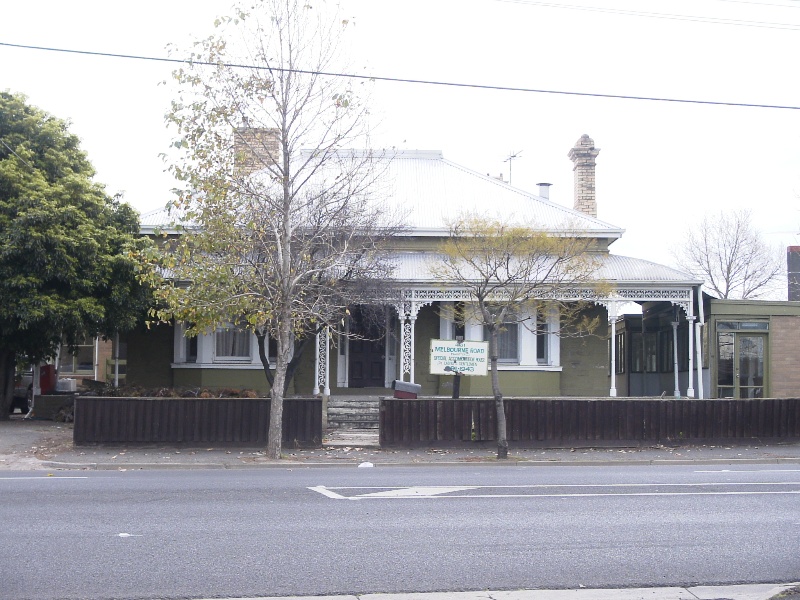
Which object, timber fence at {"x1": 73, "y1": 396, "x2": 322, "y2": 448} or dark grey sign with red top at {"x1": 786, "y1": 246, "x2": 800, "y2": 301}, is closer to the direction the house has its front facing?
the timber fence

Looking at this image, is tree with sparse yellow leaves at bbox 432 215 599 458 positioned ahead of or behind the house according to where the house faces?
ahead

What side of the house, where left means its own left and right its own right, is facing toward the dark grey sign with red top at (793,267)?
left

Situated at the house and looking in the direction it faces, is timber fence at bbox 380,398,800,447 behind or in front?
in front

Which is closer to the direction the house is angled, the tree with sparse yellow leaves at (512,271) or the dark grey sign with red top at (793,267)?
the tree with sparse yellow leaves

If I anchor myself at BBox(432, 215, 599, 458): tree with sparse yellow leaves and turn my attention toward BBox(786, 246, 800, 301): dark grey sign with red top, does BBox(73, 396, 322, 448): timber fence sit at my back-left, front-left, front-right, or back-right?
back-left

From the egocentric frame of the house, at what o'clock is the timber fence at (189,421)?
The timber fence is roughly at 1 o'clock from the house.

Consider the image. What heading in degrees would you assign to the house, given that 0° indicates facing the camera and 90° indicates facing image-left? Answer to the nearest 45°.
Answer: approximately 0°
